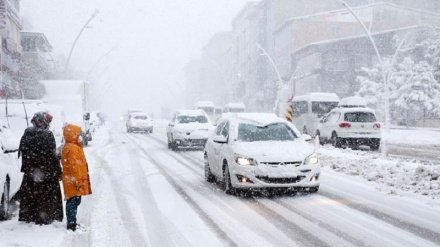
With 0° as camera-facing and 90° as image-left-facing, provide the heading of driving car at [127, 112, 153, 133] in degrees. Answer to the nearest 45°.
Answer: approximately 0°

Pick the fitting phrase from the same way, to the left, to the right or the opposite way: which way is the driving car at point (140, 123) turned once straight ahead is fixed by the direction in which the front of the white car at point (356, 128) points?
the opposite way

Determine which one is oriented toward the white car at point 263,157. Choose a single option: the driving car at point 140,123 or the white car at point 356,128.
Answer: the driving car at point 140,123

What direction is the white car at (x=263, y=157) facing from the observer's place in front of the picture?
facing the viewer and to the right of the viewer

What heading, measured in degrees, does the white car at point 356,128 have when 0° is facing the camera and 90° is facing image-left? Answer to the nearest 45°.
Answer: approximately 135°

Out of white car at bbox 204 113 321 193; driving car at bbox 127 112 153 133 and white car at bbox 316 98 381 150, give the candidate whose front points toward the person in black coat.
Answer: driving car at bbox 127 112 153 133

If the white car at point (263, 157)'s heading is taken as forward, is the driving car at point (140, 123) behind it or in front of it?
behind

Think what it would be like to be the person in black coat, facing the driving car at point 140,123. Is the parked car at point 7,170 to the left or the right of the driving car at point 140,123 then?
left

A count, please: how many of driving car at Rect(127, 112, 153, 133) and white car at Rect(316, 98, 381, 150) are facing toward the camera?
1

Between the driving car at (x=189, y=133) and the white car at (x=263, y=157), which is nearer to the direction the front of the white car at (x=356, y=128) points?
the driving car

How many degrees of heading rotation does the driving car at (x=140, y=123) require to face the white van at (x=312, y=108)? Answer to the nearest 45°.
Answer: approximately 45° to its left

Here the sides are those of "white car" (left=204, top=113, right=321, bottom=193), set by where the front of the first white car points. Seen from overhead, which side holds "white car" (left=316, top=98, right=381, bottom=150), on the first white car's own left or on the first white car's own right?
on the first white car's own left
